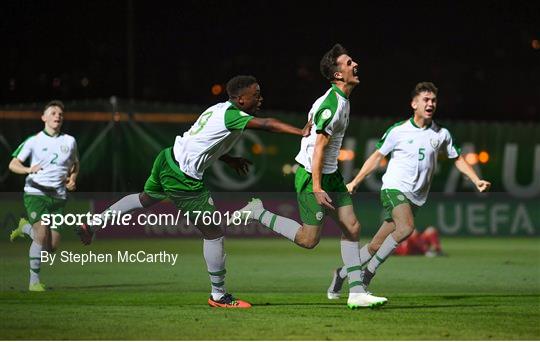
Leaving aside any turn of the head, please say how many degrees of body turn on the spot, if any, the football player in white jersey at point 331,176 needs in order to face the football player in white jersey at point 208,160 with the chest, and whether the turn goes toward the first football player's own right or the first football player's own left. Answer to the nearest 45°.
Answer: approximately 180°

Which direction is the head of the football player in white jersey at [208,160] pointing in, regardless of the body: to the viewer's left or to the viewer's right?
to the viewer's right

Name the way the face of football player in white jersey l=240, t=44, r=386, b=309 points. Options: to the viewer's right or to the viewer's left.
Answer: to the viewer's right

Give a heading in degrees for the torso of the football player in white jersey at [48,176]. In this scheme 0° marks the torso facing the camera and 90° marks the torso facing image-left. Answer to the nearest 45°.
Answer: approximately 315°

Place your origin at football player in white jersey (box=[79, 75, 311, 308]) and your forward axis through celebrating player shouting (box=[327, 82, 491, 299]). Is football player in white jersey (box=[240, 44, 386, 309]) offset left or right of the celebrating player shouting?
right

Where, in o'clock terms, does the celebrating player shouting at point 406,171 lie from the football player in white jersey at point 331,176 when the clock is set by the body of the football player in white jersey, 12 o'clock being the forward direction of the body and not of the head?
The celebrating player shouting is roughly at 10 o'clock from the football player in white jersey.
